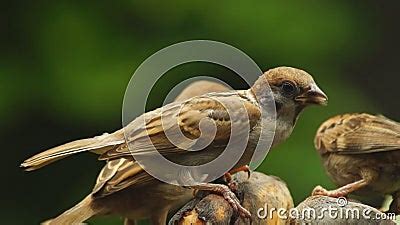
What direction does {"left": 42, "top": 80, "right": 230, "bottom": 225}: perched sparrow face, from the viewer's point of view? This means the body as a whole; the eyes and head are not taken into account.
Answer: to the viewer's right

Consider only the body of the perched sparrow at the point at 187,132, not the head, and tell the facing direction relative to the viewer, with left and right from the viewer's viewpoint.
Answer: facing to the right of the viewer
